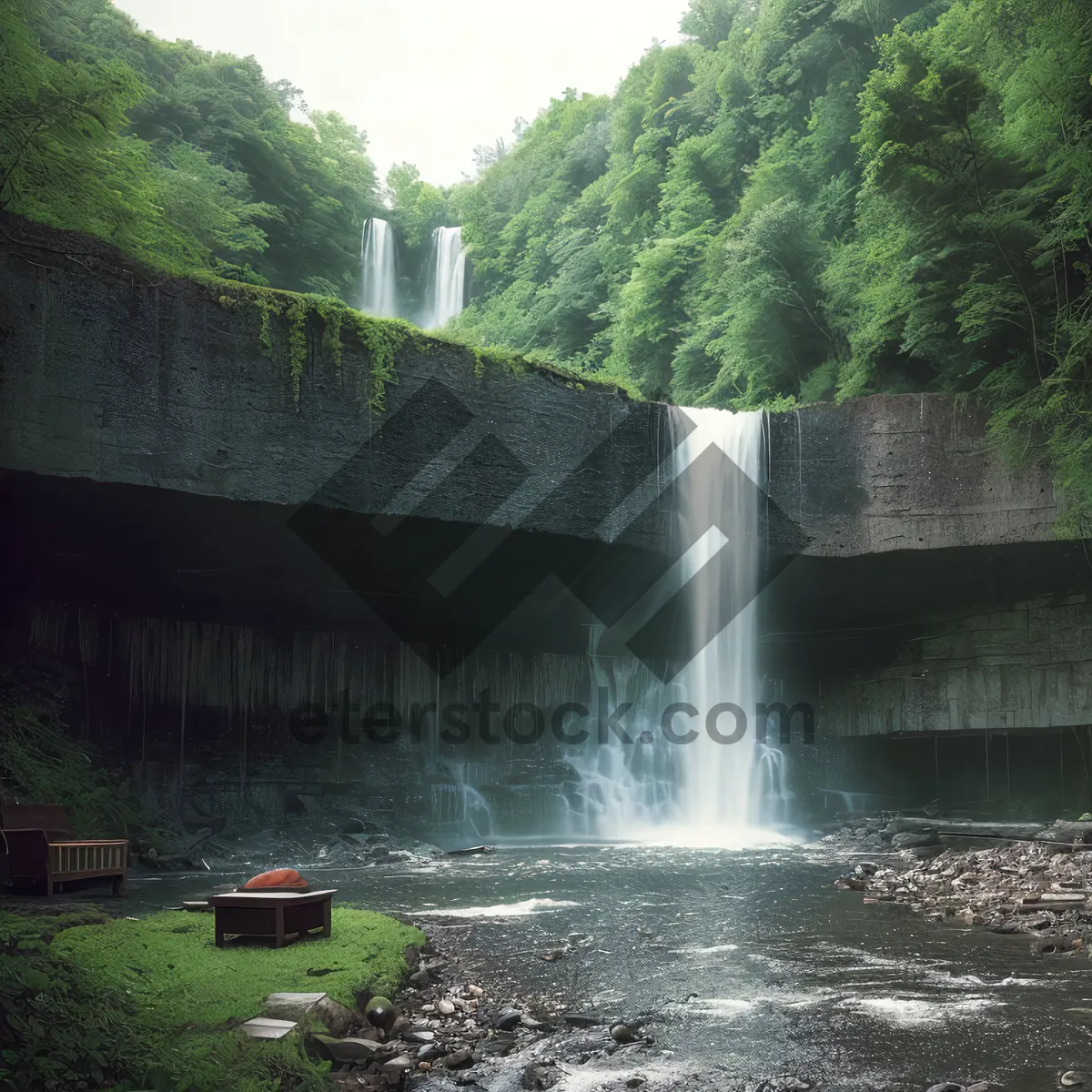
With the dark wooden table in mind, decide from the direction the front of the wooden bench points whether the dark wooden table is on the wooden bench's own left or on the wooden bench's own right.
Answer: on the wooden bench's own right

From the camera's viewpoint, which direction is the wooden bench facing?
to the viewer's right

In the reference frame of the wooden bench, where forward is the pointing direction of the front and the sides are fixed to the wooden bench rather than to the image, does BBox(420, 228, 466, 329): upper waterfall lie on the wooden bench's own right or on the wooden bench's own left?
on the wooden bench's own left

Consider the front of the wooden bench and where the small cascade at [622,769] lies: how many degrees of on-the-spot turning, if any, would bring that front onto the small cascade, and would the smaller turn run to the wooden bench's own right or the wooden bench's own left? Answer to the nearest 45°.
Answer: approximately 45° to the wooden bench's own left

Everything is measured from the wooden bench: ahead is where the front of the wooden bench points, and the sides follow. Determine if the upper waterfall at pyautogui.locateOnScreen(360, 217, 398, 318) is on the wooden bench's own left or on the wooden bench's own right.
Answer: on the wooden bench's own left

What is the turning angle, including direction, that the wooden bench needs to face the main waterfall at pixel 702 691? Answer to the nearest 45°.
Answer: approximately 45° to its left

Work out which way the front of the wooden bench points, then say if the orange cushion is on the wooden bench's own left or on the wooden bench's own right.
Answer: on the wooden bench's own right
